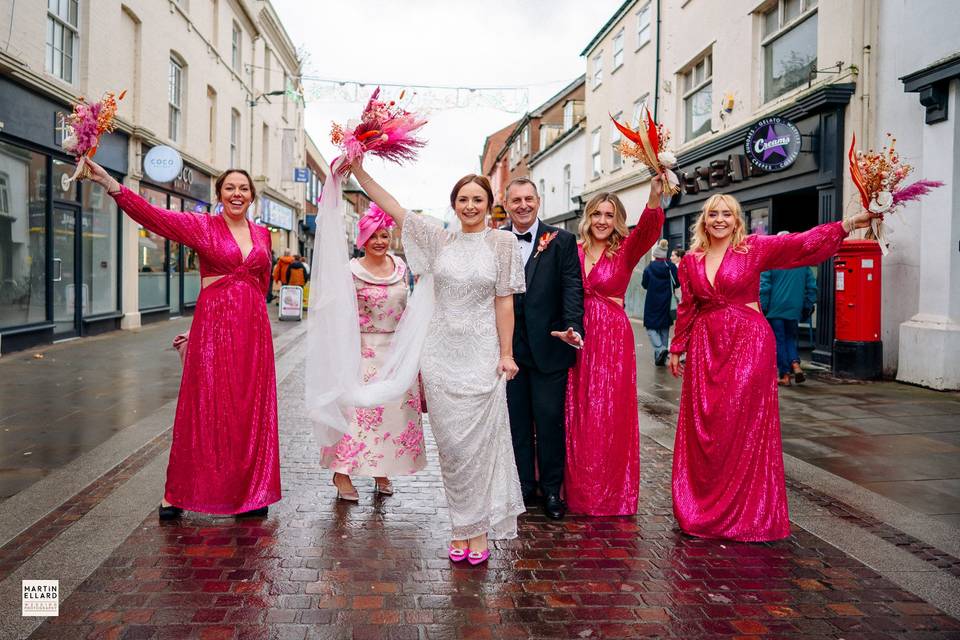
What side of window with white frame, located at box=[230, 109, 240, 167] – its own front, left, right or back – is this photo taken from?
right

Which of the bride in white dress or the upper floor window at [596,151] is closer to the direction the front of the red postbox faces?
the bride in white dress

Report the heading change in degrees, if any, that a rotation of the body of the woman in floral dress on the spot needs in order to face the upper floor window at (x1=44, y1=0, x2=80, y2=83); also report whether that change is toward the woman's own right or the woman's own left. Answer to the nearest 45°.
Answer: approximately 135° to the woman's own right

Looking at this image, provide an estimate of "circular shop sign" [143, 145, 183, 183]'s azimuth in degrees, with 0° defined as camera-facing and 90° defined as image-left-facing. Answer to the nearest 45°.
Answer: approximately 0°

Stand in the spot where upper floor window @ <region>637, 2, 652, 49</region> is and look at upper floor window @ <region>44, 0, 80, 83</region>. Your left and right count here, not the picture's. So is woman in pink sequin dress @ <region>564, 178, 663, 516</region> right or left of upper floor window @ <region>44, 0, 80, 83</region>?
left

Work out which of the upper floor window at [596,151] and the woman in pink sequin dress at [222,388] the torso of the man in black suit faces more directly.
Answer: the woman in pink sequin dress

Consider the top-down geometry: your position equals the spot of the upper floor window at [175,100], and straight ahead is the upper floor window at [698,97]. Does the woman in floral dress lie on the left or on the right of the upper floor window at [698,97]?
right

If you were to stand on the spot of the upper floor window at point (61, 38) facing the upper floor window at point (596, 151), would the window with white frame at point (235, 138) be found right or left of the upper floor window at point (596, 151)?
left

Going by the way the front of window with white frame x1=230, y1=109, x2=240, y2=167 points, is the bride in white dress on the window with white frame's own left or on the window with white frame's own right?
on the window with white frame's own right

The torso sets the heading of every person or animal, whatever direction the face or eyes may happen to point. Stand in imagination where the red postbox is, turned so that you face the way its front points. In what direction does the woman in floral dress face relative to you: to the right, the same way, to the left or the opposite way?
to the left

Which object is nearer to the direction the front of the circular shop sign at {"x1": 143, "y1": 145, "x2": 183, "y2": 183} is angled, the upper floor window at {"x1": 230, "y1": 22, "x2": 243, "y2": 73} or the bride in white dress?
the bride in white dress

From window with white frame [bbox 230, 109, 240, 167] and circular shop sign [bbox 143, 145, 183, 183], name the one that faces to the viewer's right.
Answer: the window with white frame
